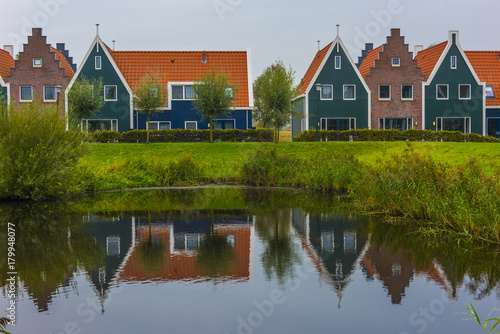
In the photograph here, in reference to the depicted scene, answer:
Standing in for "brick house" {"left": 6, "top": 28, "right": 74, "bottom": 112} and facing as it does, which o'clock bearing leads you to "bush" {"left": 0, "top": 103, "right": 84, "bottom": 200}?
The bush is roughly at 12 o'clock from the brick house.

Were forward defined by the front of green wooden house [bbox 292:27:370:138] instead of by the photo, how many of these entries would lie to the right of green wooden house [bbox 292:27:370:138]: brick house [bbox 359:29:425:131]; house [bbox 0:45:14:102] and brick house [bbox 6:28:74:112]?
2

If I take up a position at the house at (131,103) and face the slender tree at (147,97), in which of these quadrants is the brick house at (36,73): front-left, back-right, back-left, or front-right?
back-right

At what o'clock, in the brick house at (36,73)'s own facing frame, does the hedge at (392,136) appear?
The hedge is roughly at 10 o'clock from the brick house.

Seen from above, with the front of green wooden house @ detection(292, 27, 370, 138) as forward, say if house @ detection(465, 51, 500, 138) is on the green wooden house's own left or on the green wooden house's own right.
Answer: on the green wooden house's own left

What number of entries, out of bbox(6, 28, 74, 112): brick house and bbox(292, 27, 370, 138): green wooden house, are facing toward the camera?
2

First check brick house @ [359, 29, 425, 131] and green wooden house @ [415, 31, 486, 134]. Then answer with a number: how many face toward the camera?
2

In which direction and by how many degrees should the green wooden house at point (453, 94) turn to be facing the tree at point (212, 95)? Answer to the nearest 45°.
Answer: approximately 45° to its right

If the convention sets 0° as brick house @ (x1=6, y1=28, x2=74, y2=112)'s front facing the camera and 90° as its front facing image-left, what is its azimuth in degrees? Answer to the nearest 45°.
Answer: approximately 0°
